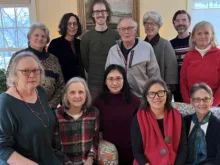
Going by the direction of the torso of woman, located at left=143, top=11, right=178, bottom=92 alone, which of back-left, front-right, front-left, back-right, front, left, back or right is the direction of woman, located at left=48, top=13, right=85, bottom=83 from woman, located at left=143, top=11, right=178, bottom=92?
front-right

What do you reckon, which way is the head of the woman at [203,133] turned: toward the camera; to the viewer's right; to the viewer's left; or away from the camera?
toward the camera

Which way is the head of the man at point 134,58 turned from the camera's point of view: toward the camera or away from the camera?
toward the camera

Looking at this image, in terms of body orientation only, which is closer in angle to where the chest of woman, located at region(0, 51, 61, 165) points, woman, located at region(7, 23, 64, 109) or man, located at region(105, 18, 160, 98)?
the man

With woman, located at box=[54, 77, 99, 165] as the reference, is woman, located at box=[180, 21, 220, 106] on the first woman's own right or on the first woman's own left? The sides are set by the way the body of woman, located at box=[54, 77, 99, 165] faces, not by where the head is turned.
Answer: on the first woman's own left

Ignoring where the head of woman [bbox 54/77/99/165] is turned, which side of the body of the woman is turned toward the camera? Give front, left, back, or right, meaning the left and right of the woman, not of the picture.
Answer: front

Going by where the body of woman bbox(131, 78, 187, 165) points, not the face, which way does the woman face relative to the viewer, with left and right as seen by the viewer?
facing the viewer

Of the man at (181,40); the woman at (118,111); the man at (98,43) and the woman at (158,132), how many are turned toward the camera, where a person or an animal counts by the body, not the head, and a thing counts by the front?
4

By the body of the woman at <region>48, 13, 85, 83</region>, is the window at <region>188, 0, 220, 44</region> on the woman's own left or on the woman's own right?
on the woman's own left

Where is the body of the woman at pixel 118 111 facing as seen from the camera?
toward the camera

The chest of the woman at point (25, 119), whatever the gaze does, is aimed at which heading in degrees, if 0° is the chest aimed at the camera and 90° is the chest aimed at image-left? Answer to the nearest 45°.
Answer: approximately 315°

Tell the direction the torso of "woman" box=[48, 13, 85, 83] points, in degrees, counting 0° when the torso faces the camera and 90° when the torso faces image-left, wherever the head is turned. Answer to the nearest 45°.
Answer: approximately 315°

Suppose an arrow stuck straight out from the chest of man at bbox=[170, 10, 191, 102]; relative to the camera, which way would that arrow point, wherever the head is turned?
toward the camera

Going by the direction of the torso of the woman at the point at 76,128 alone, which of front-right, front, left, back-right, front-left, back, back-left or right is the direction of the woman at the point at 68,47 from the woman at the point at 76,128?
back

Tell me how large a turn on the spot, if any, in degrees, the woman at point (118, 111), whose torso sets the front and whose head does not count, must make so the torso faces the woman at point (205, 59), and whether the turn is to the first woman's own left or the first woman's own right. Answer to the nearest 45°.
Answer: approximately 90° to the first woman's own left
